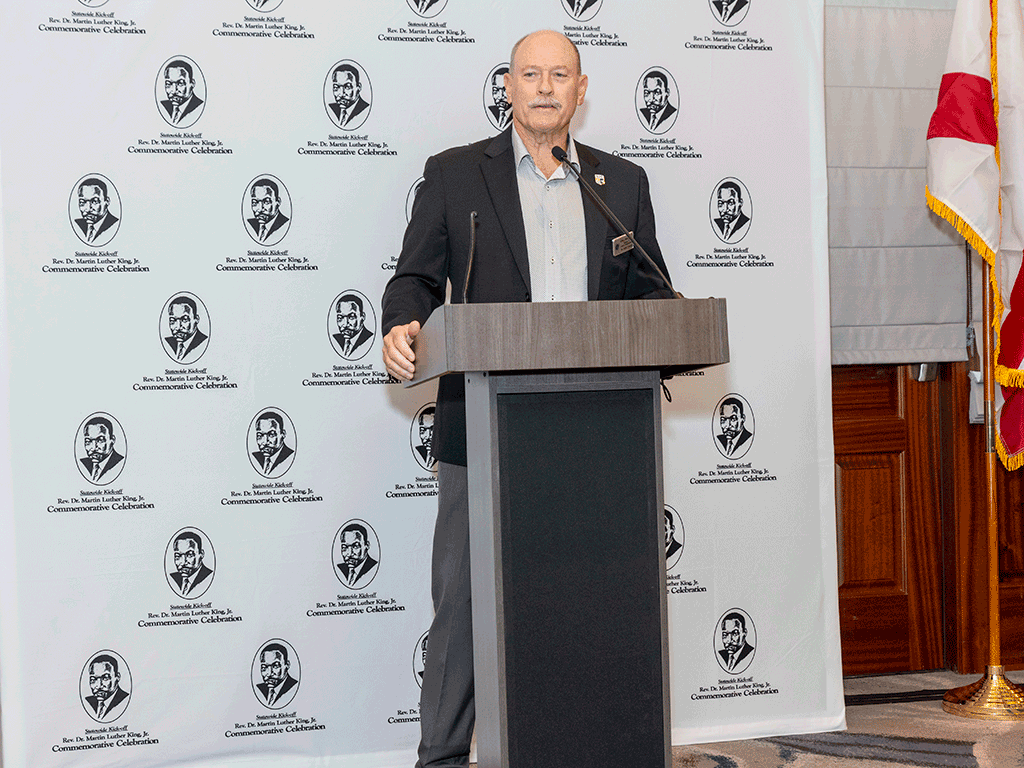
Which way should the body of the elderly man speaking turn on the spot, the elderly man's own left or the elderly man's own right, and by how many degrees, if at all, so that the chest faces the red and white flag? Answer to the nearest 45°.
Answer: approximately 135° to the elderly man's own left

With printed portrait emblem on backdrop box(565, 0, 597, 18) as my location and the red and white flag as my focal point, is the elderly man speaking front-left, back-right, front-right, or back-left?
back-right

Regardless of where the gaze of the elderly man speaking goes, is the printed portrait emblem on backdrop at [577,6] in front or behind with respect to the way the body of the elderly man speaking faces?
behind

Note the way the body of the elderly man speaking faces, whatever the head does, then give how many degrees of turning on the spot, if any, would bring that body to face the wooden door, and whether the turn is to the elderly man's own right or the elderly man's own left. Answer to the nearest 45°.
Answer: approximately 135° to the elderly man's own left

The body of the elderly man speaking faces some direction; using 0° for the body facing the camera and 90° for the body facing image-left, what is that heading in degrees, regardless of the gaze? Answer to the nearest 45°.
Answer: approximately 0°
